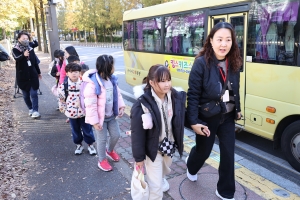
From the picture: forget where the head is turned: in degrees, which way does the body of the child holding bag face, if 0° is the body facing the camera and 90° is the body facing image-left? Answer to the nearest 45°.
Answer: approximately 315°

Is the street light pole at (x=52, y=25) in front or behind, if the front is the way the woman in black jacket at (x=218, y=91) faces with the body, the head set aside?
behind

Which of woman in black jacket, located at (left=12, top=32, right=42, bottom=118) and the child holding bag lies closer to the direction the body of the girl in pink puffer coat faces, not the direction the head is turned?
the child holding bag

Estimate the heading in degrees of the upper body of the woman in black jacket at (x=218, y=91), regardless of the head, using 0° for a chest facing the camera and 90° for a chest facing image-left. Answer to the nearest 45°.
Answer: approximately 315°

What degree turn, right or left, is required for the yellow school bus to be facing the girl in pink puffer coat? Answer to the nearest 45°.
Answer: approximately 90° to its right

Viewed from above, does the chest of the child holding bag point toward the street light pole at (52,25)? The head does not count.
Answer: no

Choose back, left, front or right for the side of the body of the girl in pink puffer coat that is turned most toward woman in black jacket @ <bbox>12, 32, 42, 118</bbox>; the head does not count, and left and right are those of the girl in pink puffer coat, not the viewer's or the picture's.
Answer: back

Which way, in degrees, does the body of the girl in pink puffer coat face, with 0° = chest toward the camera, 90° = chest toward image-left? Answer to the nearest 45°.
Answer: approximately 315°

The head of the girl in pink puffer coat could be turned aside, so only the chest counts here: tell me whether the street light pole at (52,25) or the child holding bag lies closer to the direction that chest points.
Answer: the child holding bag

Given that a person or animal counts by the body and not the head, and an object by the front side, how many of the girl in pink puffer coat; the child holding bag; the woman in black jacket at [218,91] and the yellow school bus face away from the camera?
0

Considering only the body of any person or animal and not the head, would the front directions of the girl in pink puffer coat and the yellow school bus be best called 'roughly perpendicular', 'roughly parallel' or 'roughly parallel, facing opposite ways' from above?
roughly parallel

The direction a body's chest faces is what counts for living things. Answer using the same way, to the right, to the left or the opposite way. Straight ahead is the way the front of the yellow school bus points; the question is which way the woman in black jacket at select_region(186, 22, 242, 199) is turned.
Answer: the same way
